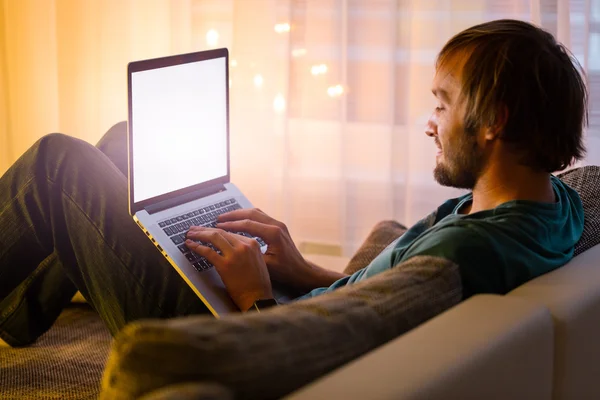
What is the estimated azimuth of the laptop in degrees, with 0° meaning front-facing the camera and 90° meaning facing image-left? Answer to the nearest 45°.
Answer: approximately 315°

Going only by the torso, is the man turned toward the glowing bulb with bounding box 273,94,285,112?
no

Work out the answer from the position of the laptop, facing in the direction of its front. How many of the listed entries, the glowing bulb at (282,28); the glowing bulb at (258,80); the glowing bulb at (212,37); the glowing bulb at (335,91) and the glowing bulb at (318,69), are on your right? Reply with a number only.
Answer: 0

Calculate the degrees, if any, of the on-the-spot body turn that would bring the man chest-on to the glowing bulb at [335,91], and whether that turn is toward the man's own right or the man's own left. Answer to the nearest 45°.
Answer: approximately 90° to the man's own right

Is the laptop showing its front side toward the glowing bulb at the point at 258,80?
no

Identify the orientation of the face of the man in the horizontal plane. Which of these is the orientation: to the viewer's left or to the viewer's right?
to the viewer's left

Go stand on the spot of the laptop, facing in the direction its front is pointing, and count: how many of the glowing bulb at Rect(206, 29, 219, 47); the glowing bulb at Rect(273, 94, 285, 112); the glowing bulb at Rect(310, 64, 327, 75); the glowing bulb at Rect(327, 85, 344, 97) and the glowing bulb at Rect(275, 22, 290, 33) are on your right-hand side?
0

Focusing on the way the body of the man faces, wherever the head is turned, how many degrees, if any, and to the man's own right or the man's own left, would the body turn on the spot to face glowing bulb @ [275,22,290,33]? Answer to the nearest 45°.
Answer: approximately 90° to the man's own right

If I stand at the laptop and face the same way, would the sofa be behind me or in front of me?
in front

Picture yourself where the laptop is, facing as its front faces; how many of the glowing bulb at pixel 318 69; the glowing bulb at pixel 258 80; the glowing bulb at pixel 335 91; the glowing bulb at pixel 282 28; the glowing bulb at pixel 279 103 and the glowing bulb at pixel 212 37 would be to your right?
0

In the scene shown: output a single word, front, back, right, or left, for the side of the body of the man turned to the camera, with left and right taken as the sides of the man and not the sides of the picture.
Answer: left

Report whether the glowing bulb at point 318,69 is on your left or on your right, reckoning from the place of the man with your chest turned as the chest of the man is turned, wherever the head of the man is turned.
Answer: on your right
